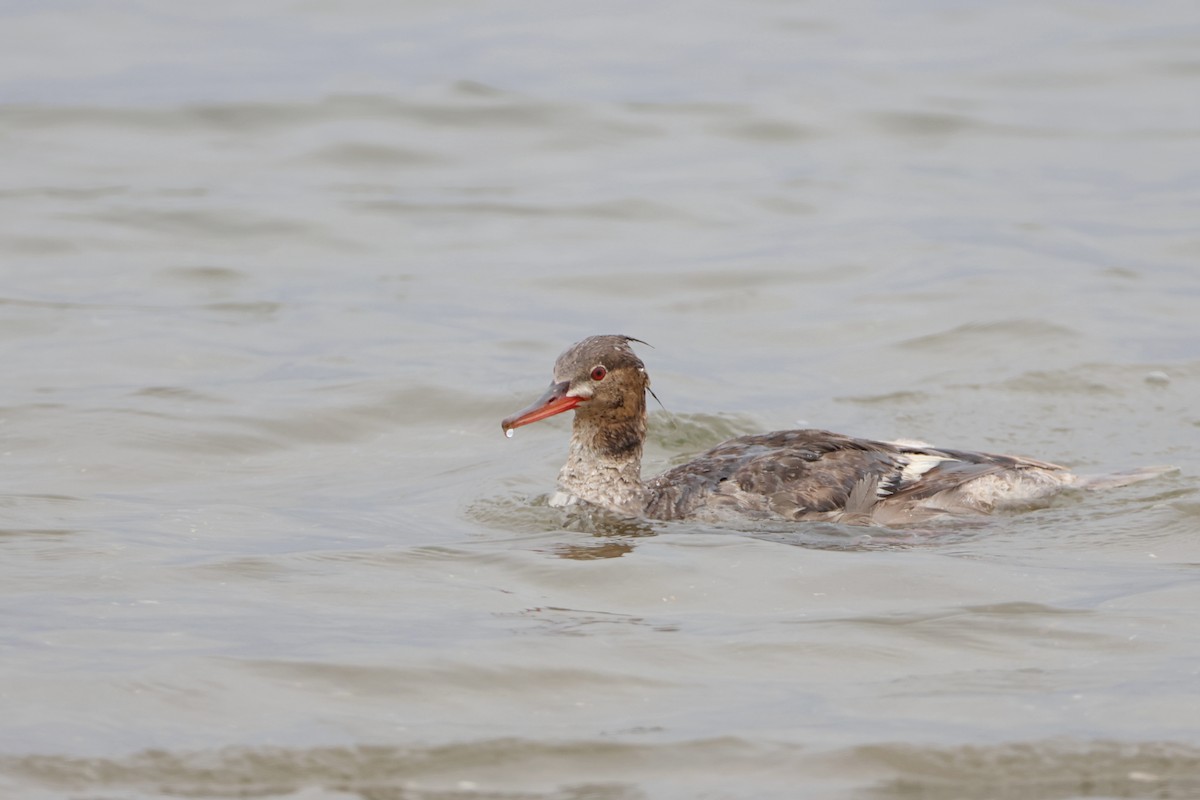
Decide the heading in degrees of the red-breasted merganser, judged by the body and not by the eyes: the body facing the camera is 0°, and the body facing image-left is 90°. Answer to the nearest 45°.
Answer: approximately 90°
